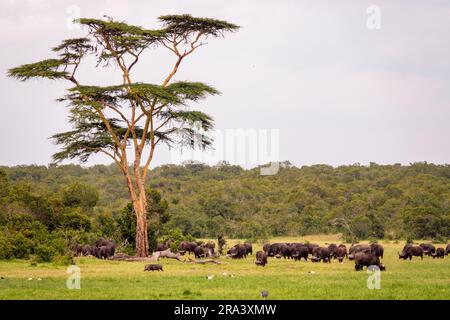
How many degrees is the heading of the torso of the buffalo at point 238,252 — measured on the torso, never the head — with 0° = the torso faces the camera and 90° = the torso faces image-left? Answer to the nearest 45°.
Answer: approximately 90°

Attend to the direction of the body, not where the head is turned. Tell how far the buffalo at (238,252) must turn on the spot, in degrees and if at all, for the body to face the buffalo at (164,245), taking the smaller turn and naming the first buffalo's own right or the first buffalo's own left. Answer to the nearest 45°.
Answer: approximately 45° to the first buffalo's own right

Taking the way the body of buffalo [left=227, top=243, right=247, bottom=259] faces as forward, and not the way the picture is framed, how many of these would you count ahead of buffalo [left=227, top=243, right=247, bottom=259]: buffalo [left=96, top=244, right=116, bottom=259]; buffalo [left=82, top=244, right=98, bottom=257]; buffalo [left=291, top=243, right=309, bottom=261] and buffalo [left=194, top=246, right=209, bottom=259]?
3

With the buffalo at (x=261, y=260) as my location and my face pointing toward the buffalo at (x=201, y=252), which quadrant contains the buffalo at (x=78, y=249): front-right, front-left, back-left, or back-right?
front-left

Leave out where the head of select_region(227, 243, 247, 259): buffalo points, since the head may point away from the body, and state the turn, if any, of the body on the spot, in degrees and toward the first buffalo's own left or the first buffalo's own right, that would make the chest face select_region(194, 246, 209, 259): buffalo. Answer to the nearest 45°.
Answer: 0° — it already faces it

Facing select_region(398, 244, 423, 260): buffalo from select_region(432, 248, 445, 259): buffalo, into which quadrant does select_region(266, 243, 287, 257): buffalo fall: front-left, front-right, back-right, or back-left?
front-right

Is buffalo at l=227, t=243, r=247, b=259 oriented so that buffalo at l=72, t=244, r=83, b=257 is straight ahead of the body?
yes

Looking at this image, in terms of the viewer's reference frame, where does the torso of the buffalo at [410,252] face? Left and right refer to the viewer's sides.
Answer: facing to the left of the viewer

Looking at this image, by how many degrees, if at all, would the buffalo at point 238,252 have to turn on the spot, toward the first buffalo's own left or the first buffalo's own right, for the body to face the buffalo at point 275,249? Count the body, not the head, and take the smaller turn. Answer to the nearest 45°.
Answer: approximately 180°

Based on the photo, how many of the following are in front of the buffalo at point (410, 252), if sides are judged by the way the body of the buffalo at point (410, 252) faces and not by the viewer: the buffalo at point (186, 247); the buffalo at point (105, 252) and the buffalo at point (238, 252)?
3

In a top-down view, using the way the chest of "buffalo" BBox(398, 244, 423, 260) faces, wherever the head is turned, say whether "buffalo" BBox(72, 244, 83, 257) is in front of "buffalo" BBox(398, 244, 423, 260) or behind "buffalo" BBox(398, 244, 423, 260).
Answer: in front

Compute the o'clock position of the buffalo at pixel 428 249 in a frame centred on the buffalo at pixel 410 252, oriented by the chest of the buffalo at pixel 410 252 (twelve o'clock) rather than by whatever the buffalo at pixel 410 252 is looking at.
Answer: the buffalo at pixel 428 249 is roughly at 4 o'clock from the buffalo at pixel 410 252.

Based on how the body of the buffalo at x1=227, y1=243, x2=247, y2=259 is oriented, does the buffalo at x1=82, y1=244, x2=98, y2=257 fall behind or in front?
in front

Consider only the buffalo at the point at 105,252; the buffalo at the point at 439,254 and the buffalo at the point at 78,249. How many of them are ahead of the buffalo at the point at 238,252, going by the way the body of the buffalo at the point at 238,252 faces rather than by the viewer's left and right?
2
